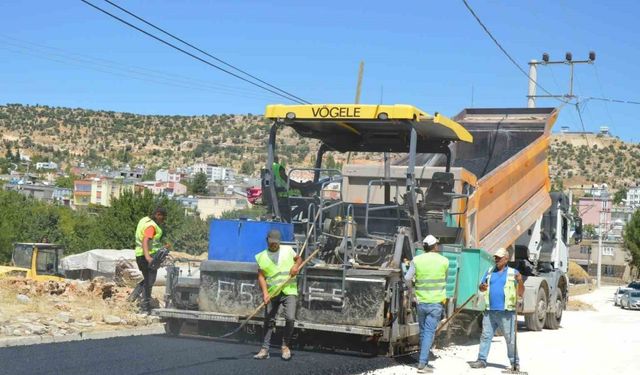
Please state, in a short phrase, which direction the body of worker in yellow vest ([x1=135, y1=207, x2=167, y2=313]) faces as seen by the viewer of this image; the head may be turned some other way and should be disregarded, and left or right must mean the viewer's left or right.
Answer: facing to the right of the viewer

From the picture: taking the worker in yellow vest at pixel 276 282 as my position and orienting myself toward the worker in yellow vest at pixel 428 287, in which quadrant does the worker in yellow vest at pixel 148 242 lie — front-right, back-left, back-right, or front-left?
back-left

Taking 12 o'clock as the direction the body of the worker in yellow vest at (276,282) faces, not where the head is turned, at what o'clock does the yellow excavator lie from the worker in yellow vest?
The yellow excavator is roughly at 5 o'clock from the worker in yellow vest.

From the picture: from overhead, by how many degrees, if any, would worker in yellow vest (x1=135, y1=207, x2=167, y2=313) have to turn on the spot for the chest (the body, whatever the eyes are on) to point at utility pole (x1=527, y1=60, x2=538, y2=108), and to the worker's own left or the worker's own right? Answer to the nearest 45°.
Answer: approximately 45° to the worker's own left
